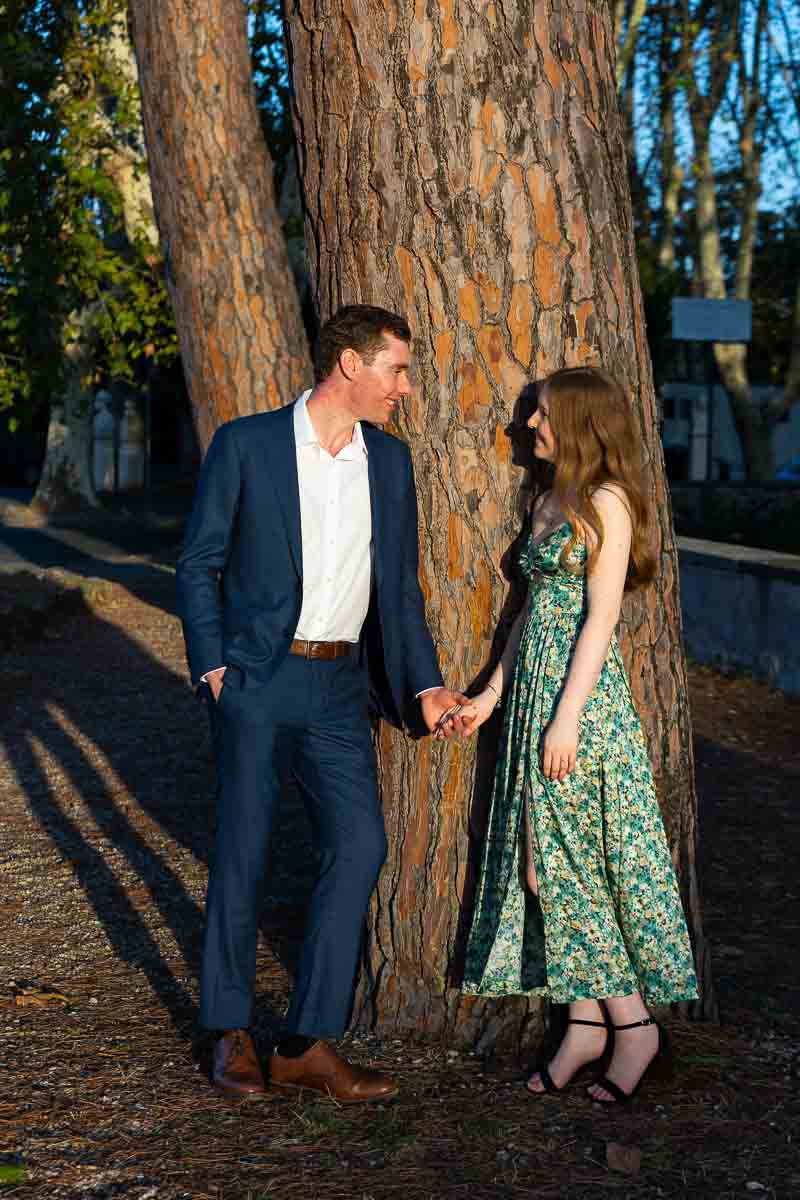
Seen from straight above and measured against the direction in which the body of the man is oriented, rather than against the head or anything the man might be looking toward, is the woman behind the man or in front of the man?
in front

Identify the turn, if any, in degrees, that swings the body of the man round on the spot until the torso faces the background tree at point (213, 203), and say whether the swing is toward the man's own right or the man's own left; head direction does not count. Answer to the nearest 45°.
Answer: approximately 135° to the man's own left

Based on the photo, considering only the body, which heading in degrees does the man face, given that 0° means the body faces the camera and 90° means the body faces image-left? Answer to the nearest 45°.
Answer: approximately 315°

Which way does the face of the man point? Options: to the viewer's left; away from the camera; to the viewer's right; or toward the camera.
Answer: to the viewer's right

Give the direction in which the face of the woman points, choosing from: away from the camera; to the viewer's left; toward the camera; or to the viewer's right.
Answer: to the viewer's left

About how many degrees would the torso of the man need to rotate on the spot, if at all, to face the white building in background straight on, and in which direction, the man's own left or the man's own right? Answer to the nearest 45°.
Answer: approximately 135° to the man's own left

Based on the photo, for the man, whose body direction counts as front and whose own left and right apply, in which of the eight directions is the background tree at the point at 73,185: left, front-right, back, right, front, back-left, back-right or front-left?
back-left

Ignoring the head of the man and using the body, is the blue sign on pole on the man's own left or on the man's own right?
on the man's own left
